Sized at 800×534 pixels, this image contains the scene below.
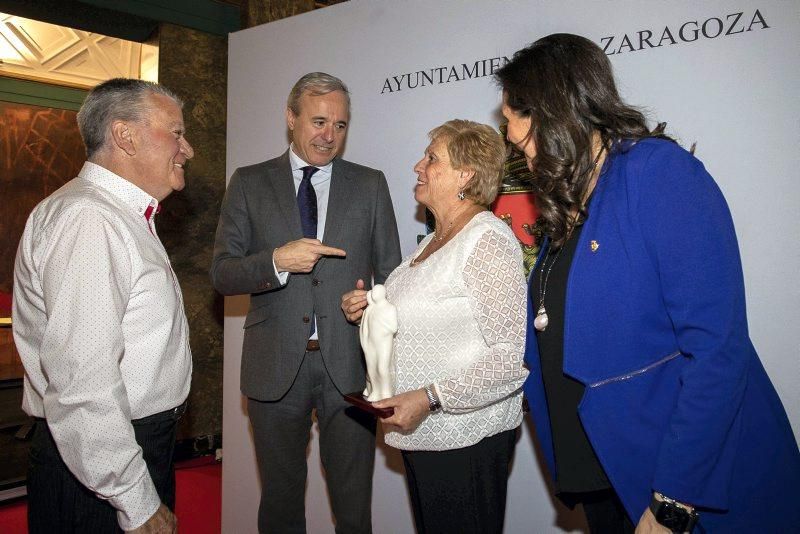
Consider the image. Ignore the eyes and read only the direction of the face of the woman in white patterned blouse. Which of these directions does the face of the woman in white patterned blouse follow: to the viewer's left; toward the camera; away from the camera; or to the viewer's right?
to the viewer's left

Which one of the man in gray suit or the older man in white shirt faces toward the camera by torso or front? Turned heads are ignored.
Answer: the man in gray suit

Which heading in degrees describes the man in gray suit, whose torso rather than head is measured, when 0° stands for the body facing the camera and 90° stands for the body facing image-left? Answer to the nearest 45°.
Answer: approximately 0°

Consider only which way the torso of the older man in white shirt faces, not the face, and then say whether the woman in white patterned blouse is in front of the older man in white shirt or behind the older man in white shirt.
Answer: in front

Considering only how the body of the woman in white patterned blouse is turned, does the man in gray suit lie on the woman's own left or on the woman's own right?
on the woman's own right

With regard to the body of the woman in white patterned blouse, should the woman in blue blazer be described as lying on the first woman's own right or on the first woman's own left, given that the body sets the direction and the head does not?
on the first woman's own left

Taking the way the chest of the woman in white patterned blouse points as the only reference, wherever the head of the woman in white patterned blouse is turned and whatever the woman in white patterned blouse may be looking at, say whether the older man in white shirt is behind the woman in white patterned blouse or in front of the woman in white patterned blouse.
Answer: in front

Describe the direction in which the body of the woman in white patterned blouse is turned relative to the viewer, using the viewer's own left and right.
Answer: facing to the left of the viewer

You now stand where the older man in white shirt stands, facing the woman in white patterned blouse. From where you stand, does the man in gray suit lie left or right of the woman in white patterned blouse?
left

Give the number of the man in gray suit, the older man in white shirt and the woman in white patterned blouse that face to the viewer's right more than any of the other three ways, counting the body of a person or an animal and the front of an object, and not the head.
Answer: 1

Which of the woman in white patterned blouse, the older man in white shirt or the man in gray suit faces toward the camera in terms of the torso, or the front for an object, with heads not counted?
the man in gray suit

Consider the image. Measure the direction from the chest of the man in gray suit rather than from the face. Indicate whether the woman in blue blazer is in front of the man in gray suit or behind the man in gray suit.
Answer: in front

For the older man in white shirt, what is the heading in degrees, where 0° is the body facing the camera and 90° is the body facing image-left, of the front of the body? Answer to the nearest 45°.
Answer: approximately 270°

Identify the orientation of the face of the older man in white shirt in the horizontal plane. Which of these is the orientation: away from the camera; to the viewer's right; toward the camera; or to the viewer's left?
to the viewer's right

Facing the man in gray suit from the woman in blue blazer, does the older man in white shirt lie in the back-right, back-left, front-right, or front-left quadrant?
front-left
